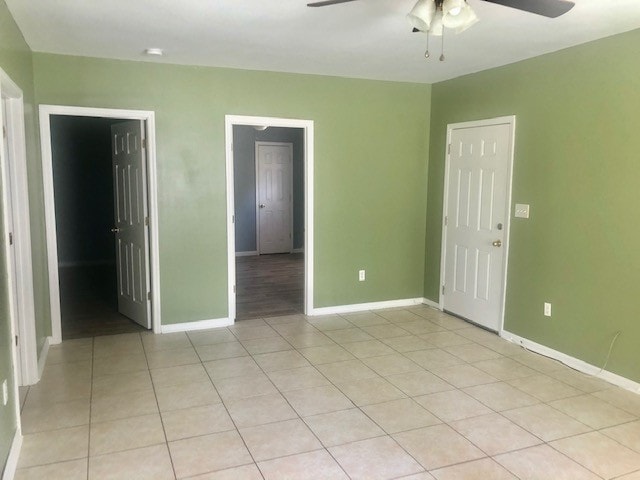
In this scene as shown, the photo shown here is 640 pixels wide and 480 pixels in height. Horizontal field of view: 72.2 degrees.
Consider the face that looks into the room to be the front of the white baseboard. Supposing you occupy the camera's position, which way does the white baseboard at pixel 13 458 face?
facing to the right of the viewer

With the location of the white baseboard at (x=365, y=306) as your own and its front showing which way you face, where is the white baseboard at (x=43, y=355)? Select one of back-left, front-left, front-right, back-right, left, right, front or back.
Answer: front-right

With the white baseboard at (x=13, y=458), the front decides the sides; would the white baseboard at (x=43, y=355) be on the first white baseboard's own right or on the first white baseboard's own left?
on the first white baseboard's own left

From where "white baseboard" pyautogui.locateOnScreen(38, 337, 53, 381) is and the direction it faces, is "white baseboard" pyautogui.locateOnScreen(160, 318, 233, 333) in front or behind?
in front

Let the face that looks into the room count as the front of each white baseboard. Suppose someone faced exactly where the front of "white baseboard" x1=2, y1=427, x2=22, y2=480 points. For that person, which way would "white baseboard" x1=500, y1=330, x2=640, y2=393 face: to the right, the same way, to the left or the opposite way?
the opposite way

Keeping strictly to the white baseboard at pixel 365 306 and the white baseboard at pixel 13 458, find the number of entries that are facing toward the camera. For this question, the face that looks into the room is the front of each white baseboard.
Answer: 1

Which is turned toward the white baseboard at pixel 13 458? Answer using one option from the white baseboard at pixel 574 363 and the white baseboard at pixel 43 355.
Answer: the white baseboard at pixel 574 363

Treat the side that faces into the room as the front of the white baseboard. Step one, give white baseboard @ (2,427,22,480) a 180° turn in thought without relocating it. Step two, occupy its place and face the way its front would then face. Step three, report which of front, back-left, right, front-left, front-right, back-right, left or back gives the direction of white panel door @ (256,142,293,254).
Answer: back-right

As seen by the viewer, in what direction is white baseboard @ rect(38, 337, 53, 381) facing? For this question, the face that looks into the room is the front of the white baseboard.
to the viewer's right

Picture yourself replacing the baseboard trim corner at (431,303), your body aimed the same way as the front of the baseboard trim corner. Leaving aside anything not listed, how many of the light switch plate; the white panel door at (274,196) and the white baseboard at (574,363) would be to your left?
2

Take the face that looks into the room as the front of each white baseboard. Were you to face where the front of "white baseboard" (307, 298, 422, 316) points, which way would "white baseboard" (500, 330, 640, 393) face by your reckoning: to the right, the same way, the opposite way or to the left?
to the right
